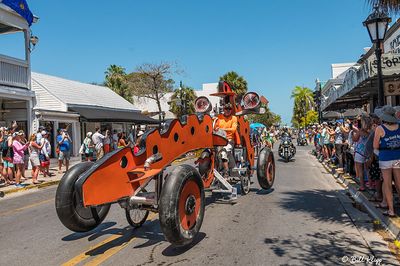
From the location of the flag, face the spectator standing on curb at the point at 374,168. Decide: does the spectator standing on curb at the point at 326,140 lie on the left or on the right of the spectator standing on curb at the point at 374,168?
left

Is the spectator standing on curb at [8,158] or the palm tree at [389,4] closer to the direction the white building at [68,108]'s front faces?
the palm tree

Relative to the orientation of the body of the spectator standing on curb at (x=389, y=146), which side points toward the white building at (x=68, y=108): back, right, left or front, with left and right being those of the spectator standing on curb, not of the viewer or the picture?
front

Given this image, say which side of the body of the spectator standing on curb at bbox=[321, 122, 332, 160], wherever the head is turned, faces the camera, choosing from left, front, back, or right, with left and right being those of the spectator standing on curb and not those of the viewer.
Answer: left

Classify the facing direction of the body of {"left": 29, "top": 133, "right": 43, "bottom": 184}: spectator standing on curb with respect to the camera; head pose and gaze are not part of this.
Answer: to the viewer's right

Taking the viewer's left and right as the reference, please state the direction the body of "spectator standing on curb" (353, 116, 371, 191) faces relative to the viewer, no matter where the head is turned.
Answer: facing to the left of the viewer

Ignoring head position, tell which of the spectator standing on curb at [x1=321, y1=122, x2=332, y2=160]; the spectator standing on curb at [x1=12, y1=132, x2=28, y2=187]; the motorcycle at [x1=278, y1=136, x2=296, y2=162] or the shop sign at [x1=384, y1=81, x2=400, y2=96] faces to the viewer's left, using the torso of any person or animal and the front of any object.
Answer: the spectator standing on curb at [x1=321, y1=122, x2=332, y2=160]

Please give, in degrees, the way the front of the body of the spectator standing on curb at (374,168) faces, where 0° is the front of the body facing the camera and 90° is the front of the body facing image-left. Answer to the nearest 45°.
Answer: approximately 90°

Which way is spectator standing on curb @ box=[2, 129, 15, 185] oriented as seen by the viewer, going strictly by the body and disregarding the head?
to the viewer's right

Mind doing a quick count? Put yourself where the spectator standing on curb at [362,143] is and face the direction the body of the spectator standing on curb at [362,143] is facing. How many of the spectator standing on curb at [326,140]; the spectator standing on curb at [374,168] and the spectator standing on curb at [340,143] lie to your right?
2

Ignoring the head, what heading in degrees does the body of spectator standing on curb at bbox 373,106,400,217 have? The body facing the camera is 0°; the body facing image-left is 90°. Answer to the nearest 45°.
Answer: approximately 135°
